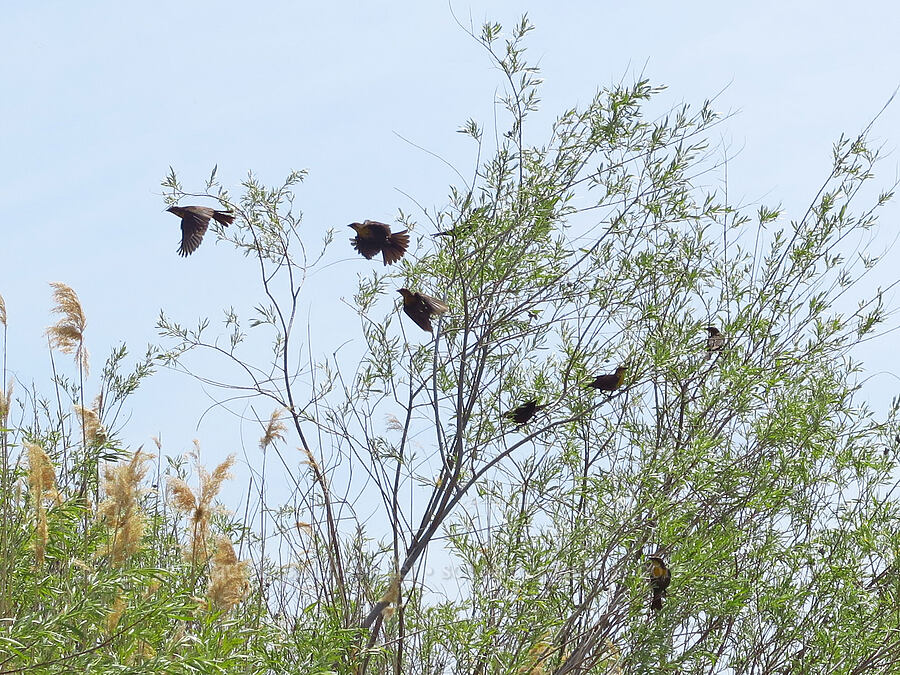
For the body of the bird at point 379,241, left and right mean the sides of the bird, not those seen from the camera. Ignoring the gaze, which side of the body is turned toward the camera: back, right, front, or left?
left

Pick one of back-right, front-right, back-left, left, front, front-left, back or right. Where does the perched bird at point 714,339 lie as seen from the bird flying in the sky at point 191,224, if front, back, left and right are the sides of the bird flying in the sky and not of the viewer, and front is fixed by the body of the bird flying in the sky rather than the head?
back

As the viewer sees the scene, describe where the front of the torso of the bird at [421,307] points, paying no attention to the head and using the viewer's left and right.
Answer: facing to the left of the viewer

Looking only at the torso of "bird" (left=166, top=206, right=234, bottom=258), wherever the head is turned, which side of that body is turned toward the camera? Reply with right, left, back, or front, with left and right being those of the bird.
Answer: left

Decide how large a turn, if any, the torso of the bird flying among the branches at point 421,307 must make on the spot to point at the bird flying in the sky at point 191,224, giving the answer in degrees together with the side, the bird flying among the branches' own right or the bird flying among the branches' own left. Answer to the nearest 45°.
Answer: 0° — it already faces it

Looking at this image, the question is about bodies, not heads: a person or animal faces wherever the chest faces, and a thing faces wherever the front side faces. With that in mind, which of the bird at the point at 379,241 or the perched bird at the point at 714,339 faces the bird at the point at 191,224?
the bird at the point at 379,241

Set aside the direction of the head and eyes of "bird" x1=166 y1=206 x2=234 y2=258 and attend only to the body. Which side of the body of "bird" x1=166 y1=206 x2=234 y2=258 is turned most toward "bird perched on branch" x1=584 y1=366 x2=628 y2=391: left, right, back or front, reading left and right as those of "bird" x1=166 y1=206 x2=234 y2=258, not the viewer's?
back

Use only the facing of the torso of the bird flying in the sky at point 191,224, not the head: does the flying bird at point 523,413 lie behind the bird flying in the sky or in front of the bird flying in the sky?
behind
